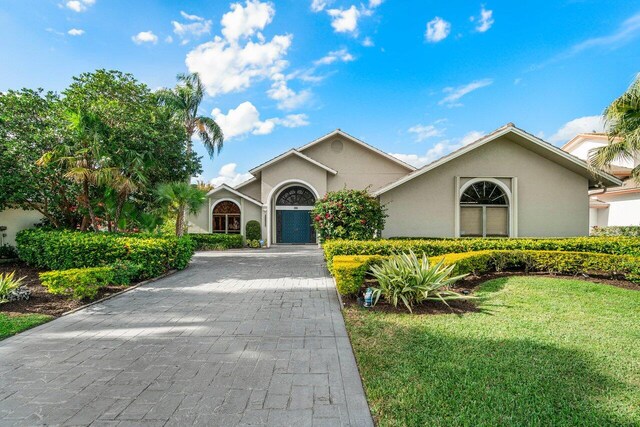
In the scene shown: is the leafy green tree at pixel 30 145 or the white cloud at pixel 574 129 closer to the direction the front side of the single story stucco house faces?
the leafy green tree

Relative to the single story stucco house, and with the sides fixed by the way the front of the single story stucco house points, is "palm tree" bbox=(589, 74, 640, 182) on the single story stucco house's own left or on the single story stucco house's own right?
on the single story stucco house's own left

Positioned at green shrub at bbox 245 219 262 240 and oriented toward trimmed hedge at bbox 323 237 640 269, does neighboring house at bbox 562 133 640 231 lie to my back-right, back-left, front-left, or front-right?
front-left

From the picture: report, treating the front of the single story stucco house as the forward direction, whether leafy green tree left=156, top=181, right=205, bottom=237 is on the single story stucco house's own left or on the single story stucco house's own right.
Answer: on the single story stucco house's own right

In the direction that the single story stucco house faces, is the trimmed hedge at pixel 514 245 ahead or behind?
ahead

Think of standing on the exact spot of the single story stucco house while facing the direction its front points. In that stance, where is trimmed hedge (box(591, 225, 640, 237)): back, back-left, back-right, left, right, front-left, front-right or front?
back-left

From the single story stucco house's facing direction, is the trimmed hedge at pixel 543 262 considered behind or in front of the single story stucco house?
in front

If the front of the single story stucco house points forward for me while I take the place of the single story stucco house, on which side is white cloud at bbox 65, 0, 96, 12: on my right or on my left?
on my right

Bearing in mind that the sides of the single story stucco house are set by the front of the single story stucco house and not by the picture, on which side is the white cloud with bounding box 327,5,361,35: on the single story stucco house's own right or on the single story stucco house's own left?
on the single story stucco house's own right

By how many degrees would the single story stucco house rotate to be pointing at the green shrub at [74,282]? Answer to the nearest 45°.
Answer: approximately 45° to its right

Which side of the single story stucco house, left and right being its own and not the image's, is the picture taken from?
front

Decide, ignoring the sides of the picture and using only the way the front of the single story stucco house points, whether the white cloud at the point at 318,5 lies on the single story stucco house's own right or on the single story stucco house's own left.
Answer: on the single story stucco house's own right

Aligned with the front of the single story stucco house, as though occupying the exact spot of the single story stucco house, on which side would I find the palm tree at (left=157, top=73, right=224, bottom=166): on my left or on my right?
on my right

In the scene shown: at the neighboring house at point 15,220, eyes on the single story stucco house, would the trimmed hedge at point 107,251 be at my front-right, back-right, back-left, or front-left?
front-right
